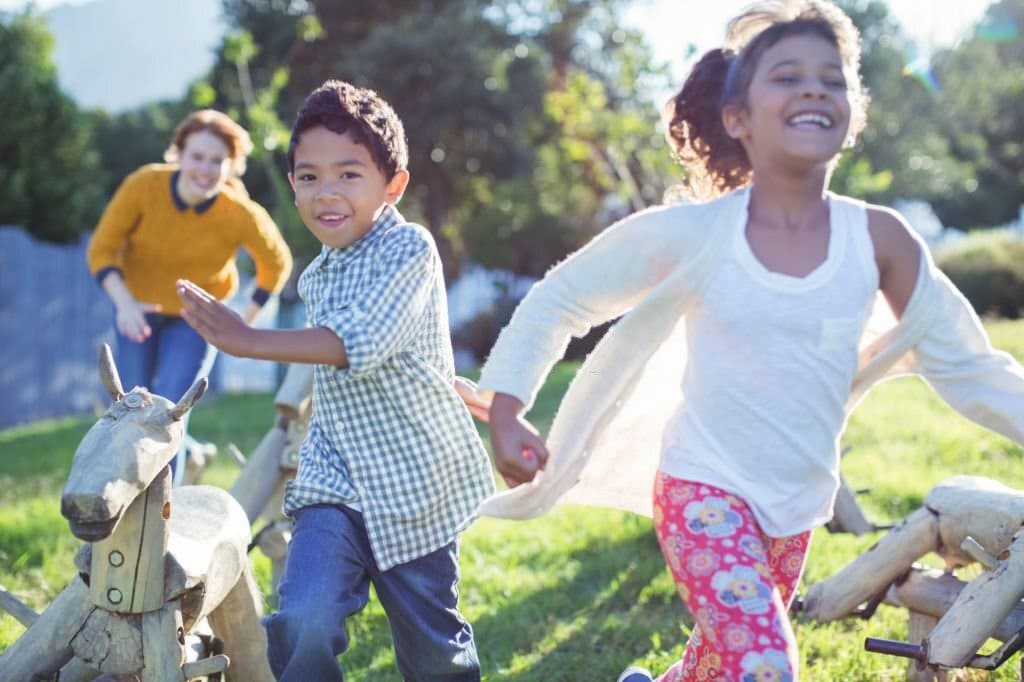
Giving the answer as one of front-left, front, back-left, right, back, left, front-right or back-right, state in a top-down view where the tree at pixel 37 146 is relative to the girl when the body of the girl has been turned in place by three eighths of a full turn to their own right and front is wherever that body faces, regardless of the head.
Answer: front-right

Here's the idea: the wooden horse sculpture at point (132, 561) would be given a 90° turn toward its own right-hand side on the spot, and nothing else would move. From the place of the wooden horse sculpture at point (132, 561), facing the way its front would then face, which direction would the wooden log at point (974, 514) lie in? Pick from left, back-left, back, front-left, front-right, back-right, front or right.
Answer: back-right

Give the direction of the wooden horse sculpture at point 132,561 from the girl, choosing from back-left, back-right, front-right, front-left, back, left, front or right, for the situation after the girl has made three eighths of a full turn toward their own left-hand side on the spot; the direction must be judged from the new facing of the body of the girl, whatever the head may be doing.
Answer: left

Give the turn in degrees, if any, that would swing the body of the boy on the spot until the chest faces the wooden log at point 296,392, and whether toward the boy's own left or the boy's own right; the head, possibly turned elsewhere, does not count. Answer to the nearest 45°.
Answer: approximately 135° to the boy's own right

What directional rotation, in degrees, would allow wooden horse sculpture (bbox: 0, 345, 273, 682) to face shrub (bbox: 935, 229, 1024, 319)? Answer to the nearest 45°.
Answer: approximately 180°

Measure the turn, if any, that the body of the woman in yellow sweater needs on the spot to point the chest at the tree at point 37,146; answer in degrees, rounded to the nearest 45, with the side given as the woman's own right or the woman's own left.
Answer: approximately 180°

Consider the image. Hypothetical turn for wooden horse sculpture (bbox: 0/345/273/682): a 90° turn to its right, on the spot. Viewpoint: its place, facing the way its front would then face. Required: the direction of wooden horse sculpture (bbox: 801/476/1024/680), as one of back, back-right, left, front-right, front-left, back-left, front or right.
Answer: back-right

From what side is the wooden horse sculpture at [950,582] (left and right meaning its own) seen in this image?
right

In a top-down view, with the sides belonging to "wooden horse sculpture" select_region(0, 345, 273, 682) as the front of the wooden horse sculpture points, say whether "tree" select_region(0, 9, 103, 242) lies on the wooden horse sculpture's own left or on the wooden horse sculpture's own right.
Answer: on the wooden horse sculpture's own right

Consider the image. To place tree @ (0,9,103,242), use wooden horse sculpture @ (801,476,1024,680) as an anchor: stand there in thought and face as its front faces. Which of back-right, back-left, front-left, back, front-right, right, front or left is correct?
back-left

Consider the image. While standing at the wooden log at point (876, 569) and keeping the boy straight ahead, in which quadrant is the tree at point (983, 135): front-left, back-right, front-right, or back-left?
back-right

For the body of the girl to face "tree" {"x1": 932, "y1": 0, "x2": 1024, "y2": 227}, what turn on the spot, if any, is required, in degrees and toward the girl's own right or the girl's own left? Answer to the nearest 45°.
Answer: approximately 135° to the girl's own left
